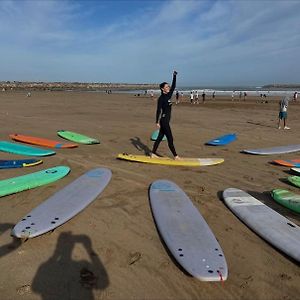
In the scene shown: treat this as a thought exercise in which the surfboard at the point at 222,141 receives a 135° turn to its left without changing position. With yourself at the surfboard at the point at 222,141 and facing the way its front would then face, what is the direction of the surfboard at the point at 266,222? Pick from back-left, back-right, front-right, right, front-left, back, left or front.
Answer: right

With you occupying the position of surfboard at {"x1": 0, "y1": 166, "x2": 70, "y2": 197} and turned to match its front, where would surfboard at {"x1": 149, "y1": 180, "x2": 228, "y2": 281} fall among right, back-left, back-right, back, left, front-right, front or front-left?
front-right

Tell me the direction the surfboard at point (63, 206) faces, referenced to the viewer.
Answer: facing away from the viewer and to the right of the viewer

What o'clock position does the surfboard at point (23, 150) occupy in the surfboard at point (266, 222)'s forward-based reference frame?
the surfboard at point (23, 150) is roughly at 11 o'clock from the surfboard at point (266, 222).

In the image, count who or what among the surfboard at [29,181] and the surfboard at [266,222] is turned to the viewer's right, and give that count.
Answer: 1

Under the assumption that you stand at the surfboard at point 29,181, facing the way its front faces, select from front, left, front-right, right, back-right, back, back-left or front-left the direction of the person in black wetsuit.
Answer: front

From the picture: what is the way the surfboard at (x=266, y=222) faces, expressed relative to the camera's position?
facing away from the viewer and to the left of the viewer

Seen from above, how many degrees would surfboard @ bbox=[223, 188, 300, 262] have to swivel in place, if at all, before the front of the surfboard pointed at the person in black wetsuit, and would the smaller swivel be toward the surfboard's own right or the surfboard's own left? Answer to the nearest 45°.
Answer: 0° — it already faces them

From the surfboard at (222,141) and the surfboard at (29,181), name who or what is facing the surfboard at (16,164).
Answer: the surfboard at (222,141)

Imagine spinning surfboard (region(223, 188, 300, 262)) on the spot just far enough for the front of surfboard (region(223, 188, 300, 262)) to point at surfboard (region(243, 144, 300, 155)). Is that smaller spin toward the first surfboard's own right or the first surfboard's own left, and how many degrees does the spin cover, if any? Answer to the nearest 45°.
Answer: approximately 45° to the first surfboard's own right

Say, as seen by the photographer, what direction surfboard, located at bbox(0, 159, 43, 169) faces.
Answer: facing to the right of the viewer

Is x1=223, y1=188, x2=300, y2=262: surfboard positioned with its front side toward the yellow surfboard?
yes

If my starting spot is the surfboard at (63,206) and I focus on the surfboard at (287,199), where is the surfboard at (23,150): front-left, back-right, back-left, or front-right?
back-left

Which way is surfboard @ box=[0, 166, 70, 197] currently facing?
to the viewer's right
